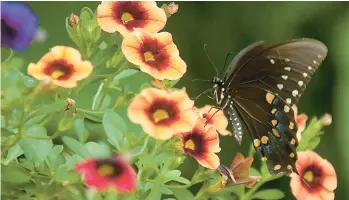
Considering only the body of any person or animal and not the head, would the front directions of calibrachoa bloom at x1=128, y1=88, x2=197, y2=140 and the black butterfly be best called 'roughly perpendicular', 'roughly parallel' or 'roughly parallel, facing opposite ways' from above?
roughly perpendicular

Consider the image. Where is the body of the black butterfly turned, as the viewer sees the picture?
to the viewer's left

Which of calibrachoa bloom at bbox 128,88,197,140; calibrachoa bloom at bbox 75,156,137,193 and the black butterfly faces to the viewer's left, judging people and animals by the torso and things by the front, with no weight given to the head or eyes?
the black butterfly

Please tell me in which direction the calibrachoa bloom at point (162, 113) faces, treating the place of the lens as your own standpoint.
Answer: facing the viewer

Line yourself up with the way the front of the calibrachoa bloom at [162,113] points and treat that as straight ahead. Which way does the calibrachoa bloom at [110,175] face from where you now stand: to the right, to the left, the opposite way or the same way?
the same way

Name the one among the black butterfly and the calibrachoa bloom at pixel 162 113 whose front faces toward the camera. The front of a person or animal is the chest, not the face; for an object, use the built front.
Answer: the calibrachoa bloom

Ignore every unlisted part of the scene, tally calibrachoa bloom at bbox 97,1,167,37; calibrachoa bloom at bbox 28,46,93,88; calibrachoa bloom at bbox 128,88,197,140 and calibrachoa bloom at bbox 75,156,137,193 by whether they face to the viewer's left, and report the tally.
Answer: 0

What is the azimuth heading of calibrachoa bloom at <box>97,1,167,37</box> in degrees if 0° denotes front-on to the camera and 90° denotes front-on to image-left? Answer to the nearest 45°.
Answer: approximately 0°

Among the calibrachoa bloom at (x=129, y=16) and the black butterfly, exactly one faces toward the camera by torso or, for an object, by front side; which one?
the calibrachoa bloom

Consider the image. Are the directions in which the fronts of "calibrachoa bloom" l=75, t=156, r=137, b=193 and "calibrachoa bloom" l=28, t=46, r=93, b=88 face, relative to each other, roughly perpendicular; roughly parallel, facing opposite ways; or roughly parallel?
roughly parallel

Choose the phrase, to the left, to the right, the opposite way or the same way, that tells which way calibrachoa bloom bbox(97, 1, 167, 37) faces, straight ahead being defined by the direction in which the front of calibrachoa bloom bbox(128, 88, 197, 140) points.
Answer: the same way
